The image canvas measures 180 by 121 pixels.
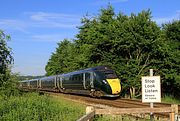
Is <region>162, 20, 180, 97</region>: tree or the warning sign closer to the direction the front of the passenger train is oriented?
the warning sign

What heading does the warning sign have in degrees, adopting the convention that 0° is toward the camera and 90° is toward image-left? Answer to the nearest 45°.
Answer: approximately 0°

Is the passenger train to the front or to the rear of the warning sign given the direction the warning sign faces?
to the rear

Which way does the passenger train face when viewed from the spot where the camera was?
facing the viewer and to the right of the viewer

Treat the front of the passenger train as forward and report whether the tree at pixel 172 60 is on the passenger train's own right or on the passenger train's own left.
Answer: on the passenger train's own left

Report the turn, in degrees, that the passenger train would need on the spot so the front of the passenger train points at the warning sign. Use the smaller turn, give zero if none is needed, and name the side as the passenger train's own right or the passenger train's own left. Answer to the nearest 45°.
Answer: approximately 45° to the passenger train's own right

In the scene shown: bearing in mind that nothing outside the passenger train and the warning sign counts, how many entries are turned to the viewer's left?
0

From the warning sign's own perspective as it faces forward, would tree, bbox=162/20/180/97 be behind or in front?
behind
